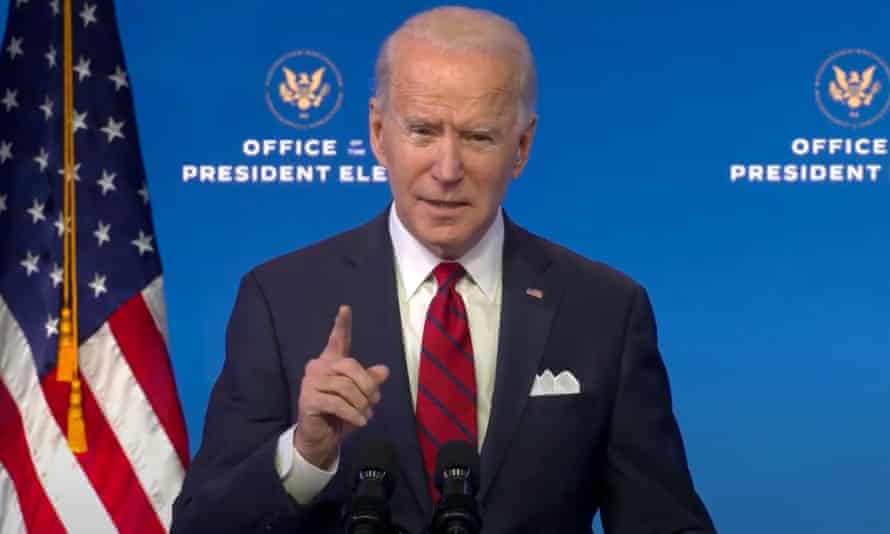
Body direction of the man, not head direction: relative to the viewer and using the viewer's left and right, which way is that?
facing the viewer

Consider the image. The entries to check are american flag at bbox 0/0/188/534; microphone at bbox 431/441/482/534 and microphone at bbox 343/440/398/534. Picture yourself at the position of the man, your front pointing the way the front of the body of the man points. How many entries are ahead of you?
2

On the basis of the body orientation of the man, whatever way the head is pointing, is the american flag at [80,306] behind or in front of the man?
behind

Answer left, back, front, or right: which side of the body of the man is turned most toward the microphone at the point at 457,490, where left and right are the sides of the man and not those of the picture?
front

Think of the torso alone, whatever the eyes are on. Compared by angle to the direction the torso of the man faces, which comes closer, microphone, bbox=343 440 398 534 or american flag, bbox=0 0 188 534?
the microphone

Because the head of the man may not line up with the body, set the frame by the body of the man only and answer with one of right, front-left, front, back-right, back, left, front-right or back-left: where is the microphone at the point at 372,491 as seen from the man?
front
